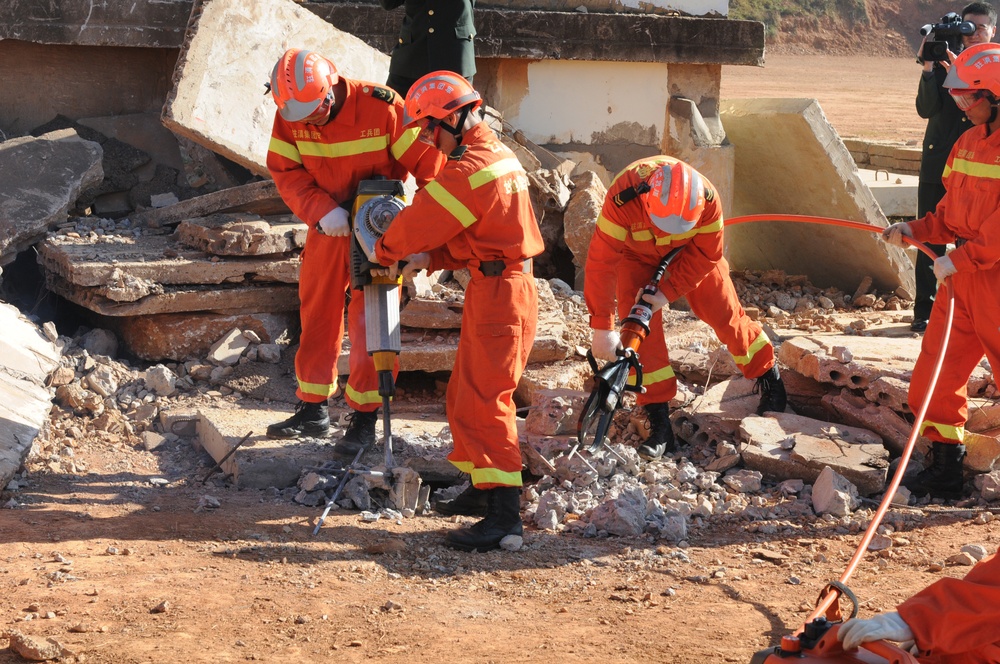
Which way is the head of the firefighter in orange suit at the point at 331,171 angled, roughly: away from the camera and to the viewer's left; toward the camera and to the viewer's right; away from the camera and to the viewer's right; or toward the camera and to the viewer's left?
toward the camera and to the viewer's right

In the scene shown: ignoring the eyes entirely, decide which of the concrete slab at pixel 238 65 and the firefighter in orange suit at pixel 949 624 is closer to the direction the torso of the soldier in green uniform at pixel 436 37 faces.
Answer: the firefighter in orange suit

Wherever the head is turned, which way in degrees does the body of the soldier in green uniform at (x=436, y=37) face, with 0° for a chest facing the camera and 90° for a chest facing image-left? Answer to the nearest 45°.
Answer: approximately 0°

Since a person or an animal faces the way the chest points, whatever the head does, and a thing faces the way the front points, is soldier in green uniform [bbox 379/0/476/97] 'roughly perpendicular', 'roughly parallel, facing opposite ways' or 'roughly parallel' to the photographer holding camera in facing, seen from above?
roughly perpendicular

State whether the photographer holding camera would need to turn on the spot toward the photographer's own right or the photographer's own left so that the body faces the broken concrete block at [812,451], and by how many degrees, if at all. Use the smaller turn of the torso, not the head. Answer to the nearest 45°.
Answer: approximately 45° to the photographer's own left

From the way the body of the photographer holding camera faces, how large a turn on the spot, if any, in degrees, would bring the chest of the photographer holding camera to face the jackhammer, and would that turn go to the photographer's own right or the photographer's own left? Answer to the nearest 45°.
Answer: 0° — they already face it

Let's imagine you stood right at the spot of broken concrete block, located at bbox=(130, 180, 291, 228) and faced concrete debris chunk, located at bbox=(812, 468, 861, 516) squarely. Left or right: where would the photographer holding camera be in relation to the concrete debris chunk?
left

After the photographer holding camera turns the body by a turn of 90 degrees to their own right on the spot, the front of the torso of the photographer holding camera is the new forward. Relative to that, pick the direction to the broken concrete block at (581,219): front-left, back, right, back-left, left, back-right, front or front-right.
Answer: front-left

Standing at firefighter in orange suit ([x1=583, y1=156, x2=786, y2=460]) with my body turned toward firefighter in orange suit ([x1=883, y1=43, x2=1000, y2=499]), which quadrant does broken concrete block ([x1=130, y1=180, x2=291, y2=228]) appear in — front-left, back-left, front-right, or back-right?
back-left
